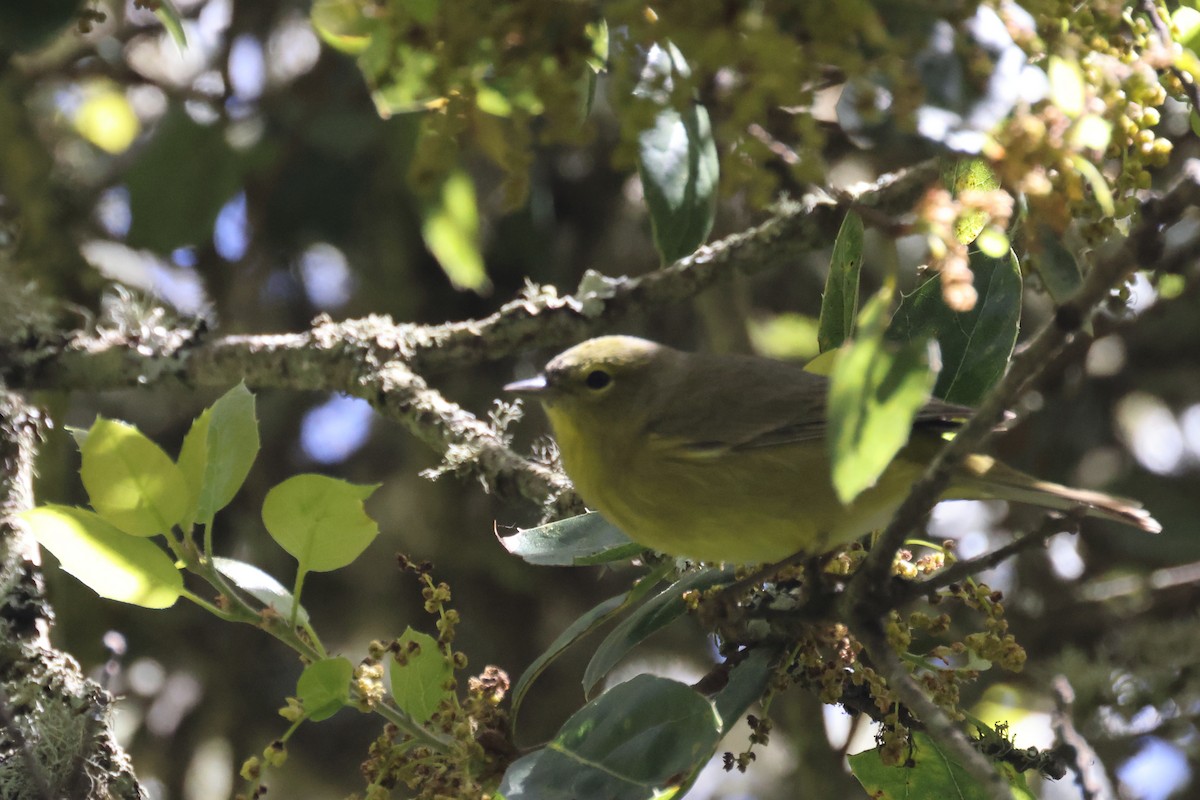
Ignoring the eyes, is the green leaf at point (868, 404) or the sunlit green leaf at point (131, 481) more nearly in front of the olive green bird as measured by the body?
the sunlit green leaf

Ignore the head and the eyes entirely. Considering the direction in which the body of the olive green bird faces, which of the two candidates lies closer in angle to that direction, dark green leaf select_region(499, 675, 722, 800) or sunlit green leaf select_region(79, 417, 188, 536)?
the sunlit green leaf

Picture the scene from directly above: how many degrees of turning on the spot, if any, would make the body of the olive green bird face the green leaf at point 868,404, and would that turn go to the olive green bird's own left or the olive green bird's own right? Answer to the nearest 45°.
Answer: approximately 90° to the olive green bird's own left

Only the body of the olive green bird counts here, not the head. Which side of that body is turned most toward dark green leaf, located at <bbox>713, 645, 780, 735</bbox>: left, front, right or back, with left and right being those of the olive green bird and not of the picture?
left

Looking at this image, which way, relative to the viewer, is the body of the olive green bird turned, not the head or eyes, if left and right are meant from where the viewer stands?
facing to the left of the viewer

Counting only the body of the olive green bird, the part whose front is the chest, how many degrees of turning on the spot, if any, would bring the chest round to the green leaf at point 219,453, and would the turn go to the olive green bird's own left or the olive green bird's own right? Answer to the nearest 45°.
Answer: approximately 45° to the olive green bird's own left

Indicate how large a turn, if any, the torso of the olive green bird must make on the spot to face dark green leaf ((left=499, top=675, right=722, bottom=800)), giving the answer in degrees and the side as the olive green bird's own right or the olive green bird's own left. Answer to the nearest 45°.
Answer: approximately 90° to the olive green bird's own left

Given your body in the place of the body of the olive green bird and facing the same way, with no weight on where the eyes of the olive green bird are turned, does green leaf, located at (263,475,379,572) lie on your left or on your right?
on your left
